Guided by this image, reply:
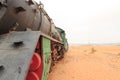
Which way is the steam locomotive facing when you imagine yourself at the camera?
facing the viewer and to the left of the viewer
